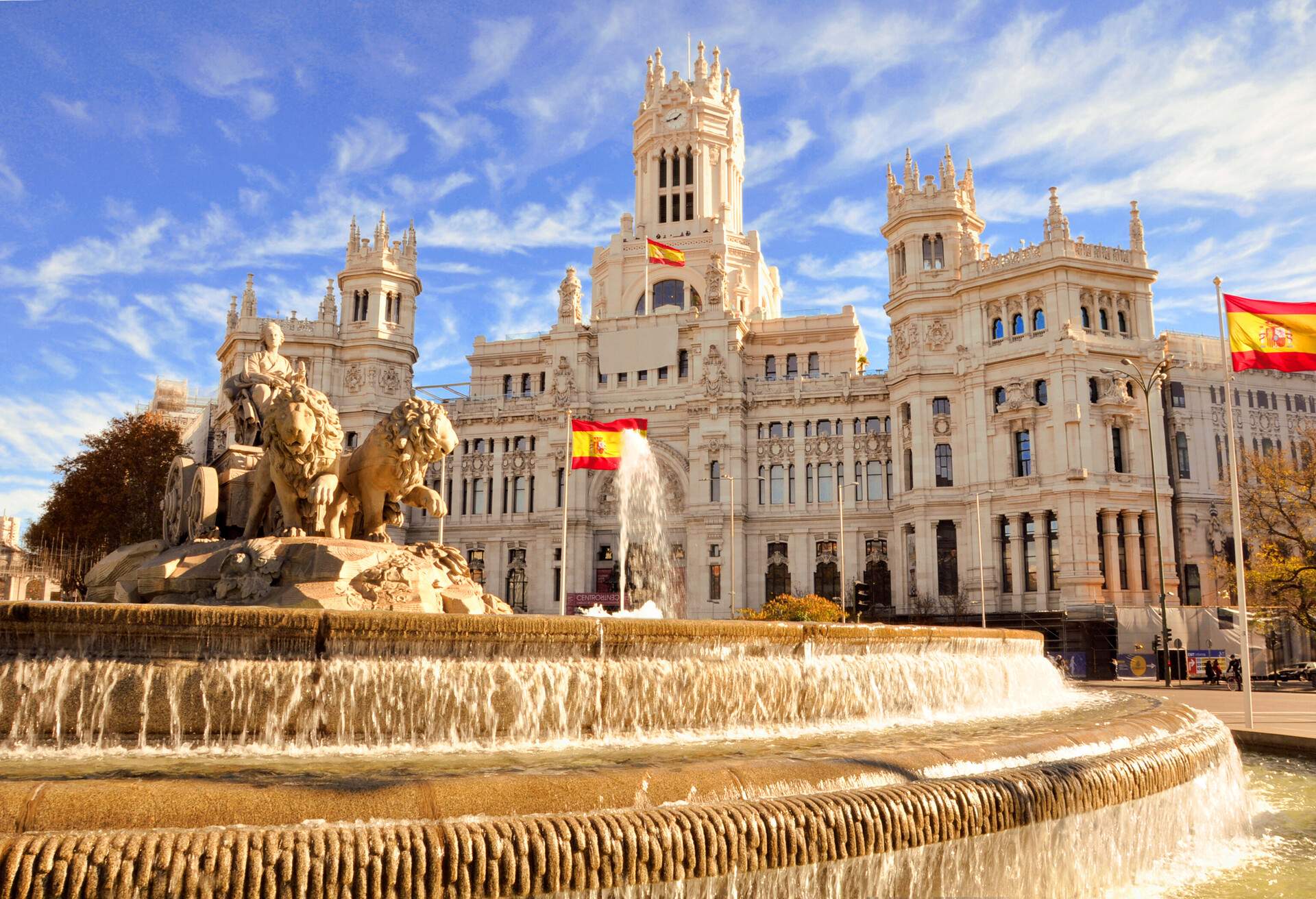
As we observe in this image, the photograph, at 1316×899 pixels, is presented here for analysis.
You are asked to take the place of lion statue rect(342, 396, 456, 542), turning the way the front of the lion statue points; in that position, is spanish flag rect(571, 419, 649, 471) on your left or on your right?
on your left

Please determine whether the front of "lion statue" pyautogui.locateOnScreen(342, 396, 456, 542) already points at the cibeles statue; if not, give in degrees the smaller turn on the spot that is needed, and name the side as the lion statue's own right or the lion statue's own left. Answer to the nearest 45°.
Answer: approximately 180°

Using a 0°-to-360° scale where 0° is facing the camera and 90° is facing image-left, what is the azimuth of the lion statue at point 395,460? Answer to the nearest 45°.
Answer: approximately 315°

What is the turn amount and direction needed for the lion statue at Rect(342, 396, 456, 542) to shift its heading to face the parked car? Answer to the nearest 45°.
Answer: approximately 90° to its left

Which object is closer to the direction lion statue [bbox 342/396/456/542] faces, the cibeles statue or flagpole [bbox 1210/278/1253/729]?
the flagpole

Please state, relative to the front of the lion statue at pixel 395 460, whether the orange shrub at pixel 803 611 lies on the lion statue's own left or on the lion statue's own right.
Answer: on the lion statue's own left

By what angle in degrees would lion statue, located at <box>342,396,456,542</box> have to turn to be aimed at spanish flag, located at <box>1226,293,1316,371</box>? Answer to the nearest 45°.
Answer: approximately 45° to its left
